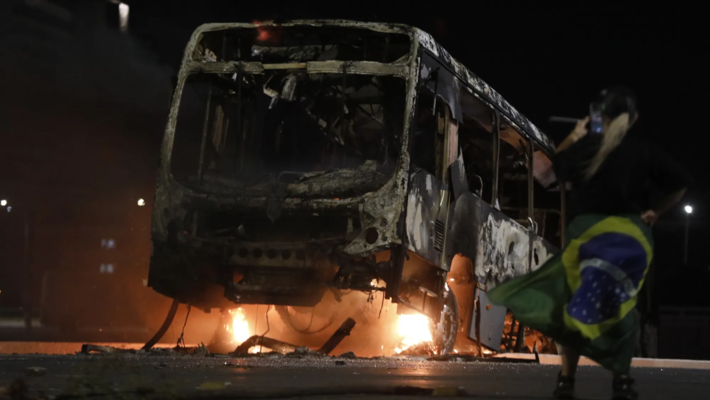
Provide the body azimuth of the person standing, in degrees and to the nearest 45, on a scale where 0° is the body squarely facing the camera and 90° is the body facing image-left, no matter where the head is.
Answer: approximately 180°

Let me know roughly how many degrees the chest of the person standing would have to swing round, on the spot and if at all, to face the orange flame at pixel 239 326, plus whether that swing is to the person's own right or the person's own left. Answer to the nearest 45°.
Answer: approximately 45° to the person's own left

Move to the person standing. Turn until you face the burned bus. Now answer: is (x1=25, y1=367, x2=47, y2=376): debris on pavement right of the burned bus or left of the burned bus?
left

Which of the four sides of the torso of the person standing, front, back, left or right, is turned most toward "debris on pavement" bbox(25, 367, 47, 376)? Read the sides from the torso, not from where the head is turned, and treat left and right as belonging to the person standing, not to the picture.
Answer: left

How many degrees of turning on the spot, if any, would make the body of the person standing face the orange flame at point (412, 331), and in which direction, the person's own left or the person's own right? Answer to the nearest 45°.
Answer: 0° — they already face it

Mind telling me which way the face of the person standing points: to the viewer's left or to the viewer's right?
to the viewer's left

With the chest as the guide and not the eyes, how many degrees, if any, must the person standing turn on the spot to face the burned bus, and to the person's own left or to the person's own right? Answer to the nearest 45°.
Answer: approximately 45° to the person's own left
